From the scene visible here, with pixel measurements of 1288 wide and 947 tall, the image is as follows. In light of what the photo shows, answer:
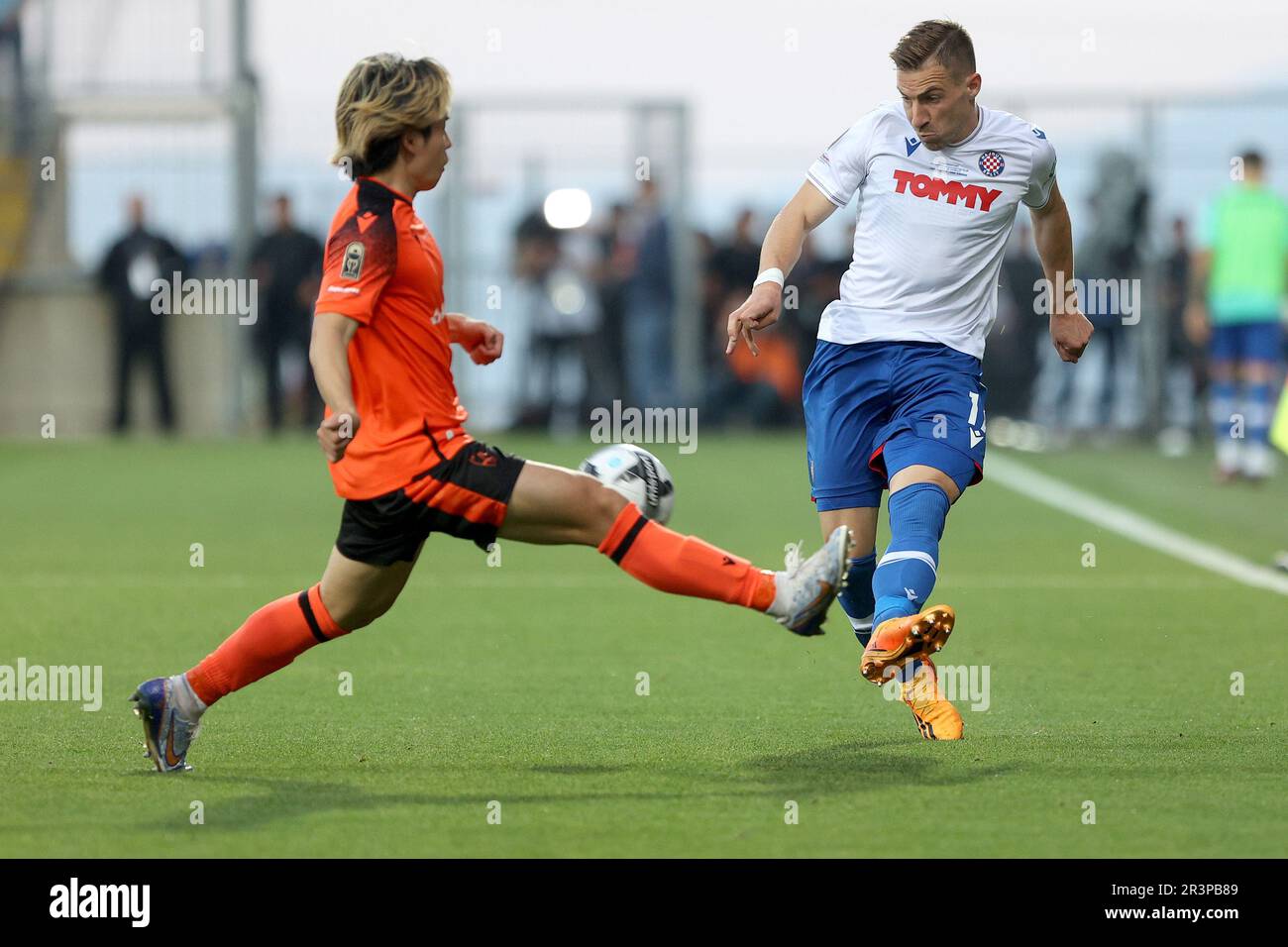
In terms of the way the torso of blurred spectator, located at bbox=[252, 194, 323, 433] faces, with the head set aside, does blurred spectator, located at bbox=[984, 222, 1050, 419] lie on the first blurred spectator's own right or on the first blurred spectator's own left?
on the first blurred spectator's own left

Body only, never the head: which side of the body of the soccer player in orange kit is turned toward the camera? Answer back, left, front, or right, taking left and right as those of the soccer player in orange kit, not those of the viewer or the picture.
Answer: right

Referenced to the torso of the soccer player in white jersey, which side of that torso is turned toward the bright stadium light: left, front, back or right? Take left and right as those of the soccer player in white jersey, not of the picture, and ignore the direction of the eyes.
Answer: back

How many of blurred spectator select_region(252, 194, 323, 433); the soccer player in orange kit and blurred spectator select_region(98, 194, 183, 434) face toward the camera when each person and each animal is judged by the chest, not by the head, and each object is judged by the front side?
2

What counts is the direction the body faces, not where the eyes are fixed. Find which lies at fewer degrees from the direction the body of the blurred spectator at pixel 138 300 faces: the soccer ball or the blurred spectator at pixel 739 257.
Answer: the soccer ball

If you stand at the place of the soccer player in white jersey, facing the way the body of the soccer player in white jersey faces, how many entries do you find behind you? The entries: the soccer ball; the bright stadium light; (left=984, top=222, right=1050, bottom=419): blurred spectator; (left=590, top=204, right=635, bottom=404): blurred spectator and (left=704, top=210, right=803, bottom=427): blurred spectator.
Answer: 4

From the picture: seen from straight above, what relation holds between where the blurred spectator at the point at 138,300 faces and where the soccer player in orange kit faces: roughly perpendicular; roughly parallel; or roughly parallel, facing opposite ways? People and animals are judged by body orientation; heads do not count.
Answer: roughly perpendicular

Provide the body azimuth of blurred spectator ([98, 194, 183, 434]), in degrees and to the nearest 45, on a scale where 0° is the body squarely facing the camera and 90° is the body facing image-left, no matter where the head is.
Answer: approximately 0°

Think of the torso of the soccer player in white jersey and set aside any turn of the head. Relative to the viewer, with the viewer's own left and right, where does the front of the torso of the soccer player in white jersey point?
facing the viewer

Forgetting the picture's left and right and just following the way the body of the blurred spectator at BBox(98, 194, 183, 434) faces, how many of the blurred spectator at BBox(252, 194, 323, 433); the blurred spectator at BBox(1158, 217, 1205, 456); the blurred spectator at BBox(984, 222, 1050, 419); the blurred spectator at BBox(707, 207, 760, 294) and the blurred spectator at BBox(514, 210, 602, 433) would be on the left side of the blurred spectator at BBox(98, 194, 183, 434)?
5

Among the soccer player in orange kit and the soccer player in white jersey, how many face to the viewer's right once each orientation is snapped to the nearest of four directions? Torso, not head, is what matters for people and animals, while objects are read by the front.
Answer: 1

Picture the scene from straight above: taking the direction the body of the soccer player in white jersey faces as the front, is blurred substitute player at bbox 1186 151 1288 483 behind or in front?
behind

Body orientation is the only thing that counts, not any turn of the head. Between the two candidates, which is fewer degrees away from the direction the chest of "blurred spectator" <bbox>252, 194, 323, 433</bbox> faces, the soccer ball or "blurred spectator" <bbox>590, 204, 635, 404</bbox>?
the soccer ball

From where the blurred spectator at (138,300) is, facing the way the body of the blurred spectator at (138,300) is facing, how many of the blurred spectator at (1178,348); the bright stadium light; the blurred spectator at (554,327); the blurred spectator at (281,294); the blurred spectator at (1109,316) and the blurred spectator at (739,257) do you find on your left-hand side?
6

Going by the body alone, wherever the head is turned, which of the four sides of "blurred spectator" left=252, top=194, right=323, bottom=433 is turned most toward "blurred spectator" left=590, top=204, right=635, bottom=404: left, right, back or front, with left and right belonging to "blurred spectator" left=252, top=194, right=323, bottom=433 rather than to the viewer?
left

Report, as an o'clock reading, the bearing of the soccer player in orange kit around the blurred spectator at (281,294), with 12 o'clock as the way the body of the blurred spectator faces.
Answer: The soccer player in orange kit is roughly at 12 o'clock from the blurred spectator.

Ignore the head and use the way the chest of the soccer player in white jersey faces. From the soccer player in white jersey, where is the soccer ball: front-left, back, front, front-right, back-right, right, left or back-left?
front-right
